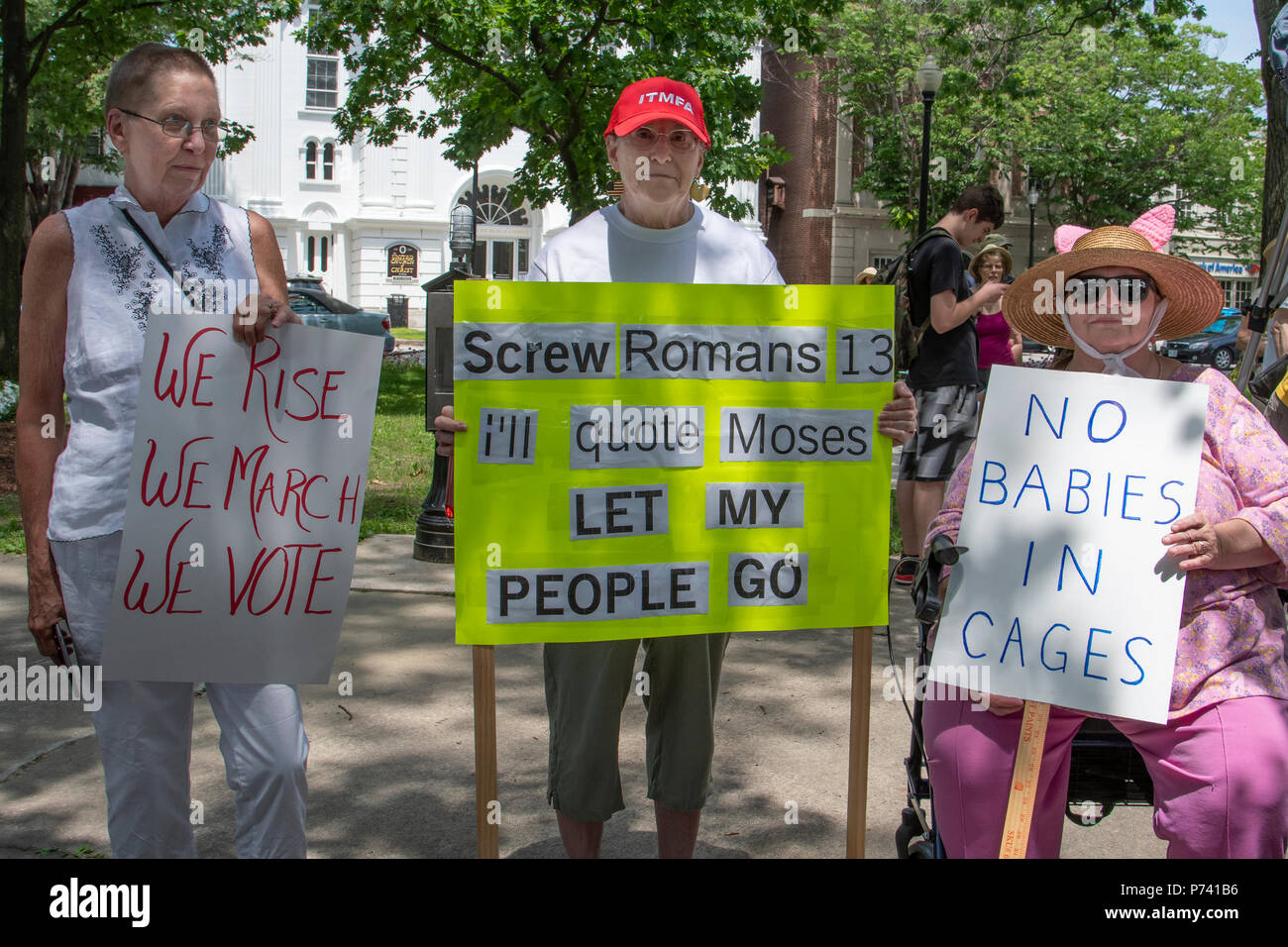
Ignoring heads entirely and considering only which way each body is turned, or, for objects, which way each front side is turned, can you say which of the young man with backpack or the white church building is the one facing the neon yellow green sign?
the white church building

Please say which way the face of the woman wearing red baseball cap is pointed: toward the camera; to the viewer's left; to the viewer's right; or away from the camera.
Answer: toward the camera

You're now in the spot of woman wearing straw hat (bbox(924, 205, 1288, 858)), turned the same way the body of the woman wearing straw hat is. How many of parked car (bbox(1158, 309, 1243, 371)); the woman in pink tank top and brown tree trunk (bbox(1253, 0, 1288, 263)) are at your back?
3

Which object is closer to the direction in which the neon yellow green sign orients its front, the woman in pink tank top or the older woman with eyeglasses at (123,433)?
the older woman with eyeglasses

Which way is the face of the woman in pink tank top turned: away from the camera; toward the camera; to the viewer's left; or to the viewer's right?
toward the camera

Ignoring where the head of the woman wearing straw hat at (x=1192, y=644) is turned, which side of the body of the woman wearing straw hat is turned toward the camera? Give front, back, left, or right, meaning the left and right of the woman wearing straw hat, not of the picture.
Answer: front

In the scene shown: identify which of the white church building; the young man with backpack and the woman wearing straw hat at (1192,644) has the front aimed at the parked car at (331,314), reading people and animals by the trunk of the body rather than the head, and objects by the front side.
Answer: the white church building

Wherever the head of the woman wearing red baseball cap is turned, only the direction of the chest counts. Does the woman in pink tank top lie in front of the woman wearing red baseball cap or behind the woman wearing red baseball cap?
behind

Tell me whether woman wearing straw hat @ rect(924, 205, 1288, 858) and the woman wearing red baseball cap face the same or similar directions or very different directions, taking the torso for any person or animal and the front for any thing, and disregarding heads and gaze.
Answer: same or similar directions

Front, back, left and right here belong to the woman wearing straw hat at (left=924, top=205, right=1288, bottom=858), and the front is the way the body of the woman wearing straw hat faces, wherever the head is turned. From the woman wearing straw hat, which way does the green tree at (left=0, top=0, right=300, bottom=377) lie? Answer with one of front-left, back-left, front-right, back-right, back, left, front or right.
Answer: back-right

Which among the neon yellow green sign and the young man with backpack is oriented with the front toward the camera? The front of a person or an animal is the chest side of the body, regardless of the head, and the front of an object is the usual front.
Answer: the neon yellow green sign

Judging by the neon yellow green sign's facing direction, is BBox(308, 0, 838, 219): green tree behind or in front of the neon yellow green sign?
behind

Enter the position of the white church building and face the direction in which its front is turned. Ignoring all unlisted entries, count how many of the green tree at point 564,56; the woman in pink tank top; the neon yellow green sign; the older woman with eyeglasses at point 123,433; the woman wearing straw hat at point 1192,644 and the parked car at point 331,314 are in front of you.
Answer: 6

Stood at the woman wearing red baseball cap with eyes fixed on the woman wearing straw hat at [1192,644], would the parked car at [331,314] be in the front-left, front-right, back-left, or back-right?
back-left

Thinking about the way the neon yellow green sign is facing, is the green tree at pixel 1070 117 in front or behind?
behind

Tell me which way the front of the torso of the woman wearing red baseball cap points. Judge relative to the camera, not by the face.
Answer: toward the camera

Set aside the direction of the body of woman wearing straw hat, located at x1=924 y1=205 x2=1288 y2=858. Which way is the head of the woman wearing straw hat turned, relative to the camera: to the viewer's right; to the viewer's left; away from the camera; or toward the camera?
toward the camera
